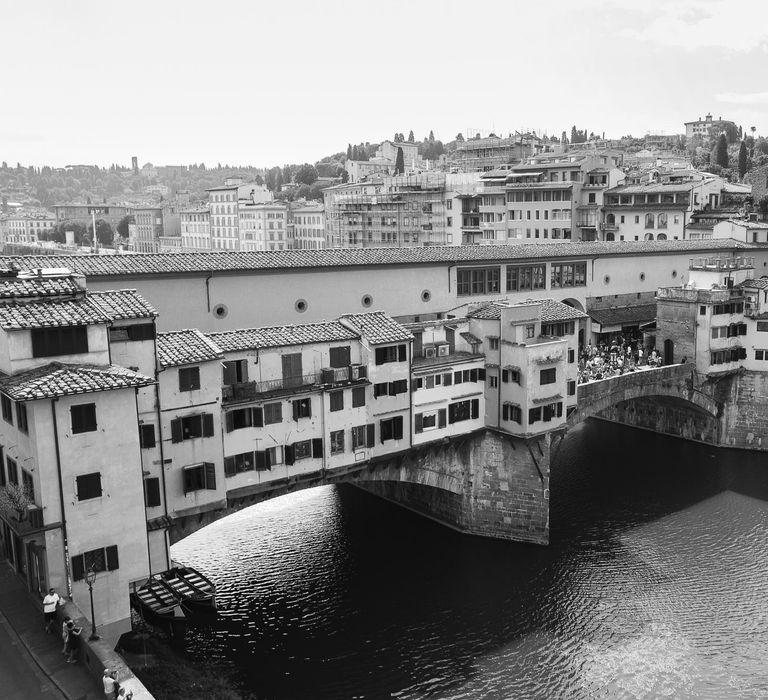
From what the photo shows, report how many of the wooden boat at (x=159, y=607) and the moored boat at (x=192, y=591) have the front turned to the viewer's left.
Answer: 0

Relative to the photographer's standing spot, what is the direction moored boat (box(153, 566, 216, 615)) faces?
facing the viewer and to the right of the viewer

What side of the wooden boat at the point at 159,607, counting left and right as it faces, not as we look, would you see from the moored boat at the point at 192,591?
left

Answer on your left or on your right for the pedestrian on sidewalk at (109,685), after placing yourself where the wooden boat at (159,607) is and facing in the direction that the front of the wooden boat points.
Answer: on your right

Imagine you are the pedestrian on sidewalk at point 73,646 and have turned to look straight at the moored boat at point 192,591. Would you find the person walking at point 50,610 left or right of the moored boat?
left
